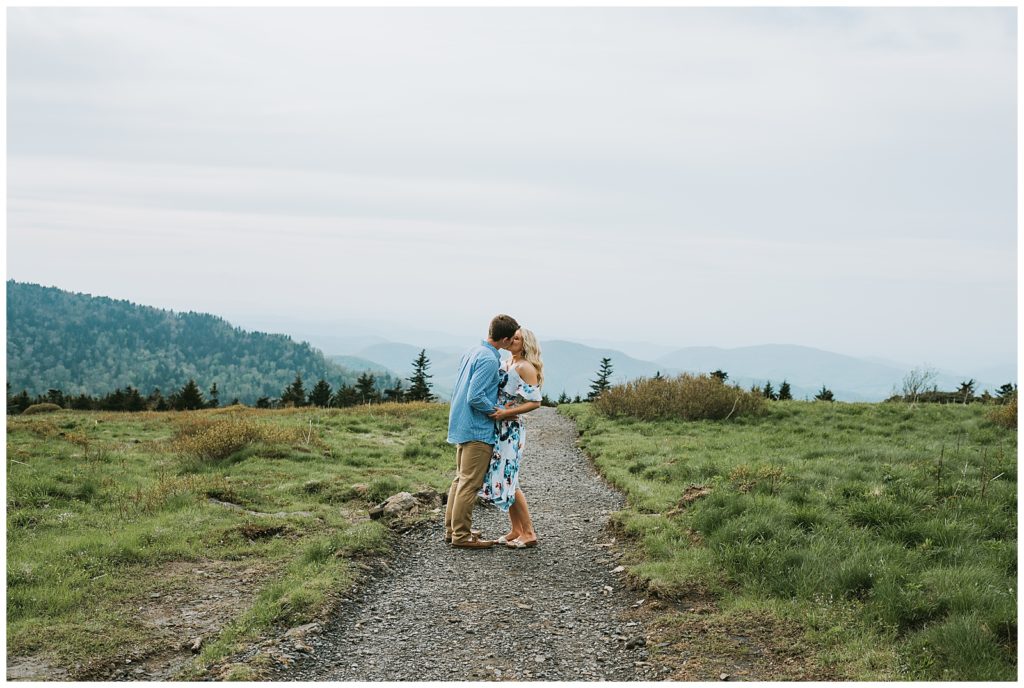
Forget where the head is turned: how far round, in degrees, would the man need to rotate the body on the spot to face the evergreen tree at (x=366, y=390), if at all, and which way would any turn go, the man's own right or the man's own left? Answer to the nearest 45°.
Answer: approximately 90° to the man's own left

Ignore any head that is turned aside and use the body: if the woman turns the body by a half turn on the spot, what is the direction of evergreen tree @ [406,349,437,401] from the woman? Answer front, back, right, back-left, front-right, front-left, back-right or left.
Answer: left

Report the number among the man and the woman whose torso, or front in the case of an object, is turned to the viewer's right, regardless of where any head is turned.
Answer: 1

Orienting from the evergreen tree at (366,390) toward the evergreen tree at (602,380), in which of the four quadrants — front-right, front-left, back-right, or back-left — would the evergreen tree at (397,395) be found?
front-right

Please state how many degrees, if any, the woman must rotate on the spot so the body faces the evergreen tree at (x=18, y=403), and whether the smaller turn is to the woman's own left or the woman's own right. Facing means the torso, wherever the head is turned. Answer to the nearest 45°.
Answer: approximately 45° to the woman's own right

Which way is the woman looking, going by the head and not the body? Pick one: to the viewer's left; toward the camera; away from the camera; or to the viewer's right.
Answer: to the viewer's left

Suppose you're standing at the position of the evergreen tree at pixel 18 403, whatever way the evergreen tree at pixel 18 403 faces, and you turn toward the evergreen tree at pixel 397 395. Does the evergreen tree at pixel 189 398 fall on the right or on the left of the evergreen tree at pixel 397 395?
left

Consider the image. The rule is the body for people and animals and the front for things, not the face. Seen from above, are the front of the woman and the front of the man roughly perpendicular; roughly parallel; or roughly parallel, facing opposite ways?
roughly parallel, facing opposite ways

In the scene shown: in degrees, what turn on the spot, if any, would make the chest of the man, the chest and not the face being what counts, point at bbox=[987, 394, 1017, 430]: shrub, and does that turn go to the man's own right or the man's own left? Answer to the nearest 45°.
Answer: approximately 45° to the man's own left

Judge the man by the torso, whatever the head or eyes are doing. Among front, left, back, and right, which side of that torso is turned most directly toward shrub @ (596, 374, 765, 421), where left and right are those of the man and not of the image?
left

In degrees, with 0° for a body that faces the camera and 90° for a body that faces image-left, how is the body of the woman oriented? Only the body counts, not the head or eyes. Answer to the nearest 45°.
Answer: approximately 90°

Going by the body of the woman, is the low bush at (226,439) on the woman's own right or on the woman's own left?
on the woman's own right

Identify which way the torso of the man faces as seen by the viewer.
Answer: to the viewer's right
